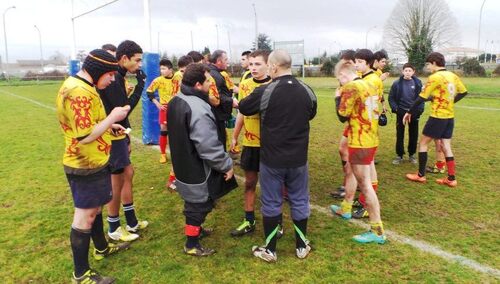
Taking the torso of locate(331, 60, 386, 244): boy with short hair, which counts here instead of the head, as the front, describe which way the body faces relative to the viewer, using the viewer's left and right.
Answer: facing to the left of the viewer

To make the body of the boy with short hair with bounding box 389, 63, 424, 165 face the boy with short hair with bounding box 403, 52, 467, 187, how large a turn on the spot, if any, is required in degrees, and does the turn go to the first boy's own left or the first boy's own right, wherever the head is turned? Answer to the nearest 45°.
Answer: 0° — they already face them

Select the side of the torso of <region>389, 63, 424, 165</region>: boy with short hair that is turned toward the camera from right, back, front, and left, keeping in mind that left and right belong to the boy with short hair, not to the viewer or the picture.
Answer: front

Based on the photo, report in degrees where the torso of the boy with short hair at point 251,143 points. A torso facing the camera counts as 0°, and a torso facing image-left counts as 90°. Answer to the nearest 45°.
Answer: approximately 45°

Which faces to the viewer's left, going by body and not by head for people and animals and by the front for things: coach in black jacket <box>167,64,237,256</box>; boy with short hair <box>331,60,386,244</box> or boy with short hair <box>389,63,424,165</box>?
boy with short hair <box>331,60,386,244</box>

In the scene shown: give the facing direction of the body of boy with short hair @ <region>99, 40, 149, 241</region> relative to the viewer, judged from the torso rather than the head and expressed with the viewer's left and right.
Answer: facing to the right of the viewer

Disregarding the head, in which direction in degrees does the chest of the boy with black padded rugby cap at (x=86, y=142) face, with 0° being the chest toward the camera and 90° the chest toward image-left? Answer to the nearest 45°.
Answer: approximately 270°

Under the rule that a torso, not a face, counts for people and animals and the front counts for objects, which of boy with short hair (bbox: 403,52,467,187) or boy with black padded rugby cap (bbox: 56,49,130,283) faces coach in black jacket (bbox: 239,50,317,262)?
boy with black padded rugby cap (bbox: 56,49,130,283)

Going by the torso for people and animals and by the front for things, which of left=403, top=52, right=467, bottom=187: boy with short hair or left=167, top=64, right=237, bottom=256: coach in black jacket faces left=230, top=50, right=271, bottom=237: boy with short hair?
the coach in black jacket

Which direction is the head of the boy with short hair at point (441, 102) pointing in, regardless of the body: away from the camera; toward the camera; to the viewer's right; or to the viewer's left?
to the viewer's left
